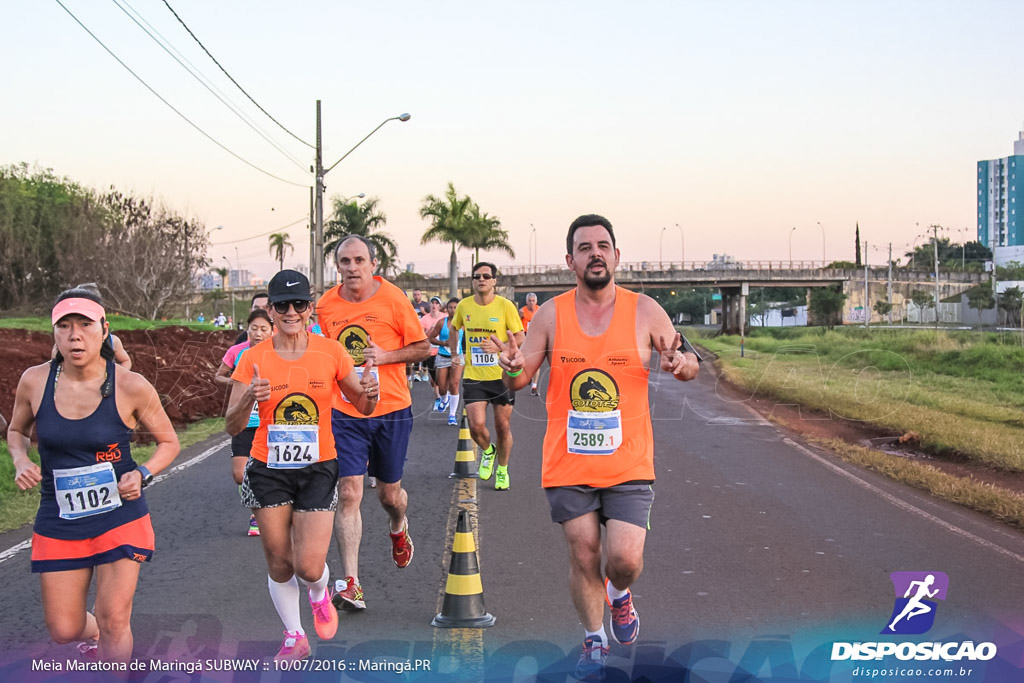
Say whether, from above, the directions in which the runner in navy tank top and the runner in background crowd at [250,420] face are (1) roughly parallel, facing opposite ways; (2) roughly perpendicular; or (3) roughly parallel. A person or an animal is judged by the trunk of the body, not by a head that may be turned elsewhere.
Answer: roughly parallel

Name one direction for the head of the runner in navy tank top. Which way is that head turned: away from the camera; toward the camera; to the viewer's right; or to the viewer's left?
toward the camera

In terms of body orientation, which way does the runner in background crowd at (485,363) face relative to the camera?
toward the camera

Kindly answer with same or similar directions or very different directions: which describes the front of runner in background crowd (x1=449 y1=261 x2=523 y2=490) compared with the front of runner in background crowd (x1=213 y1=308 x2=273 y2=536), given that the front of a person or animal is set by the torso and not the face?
same or similar directions

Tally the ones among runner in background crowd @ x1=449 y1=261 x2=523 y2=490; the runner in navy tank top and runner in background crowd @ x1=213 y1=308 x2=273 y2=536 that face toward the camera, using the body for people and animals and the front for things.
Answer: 3

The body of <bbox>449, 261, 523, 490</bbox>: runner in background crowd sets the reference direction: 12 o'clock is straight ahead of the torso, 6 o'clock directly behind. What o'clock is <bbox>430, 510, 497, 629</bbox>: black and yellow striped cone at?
The black and yellow striped cone is roughly at 12 o'clock from the runner in background crowd.

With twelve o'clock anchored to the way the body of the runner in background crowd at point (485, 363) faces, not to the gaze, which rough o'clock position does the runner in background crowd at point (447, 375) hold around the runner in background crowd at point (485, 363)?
the runner in background crowd at point (447, 375) is roughly at 6 o'clock from the runner in background crowd at point (485, 363).

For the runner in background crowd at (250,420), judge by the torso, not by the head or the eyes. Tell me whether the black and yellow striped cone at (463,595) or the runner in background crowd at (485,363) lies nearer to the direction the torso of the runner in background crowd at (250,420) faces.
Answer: the black and yellow striped cone

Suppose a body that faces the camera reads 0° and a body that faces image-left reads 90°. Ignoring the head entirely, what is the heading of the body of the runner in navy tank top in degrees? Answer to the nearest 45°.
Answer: approximately 0°

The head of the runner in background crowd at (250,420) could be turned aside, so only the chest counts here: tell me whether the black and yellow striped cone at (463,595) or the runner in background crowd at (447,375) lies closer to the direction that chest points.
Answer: the black and yellow striped cone

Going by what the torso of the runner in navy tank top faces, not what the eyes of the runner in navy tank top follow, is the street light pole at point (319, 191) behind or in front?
behind

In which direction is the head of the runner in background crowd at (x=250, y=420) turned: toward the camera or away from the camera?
toward the camera

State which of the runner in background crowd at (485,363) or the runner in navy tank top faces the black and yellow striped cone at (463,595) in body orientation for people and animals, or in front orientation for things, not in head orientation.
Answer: the runner in background crowd

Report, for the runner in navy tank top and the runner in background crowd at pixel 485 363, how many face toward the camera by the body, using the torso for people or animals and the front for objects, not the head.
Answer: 2
